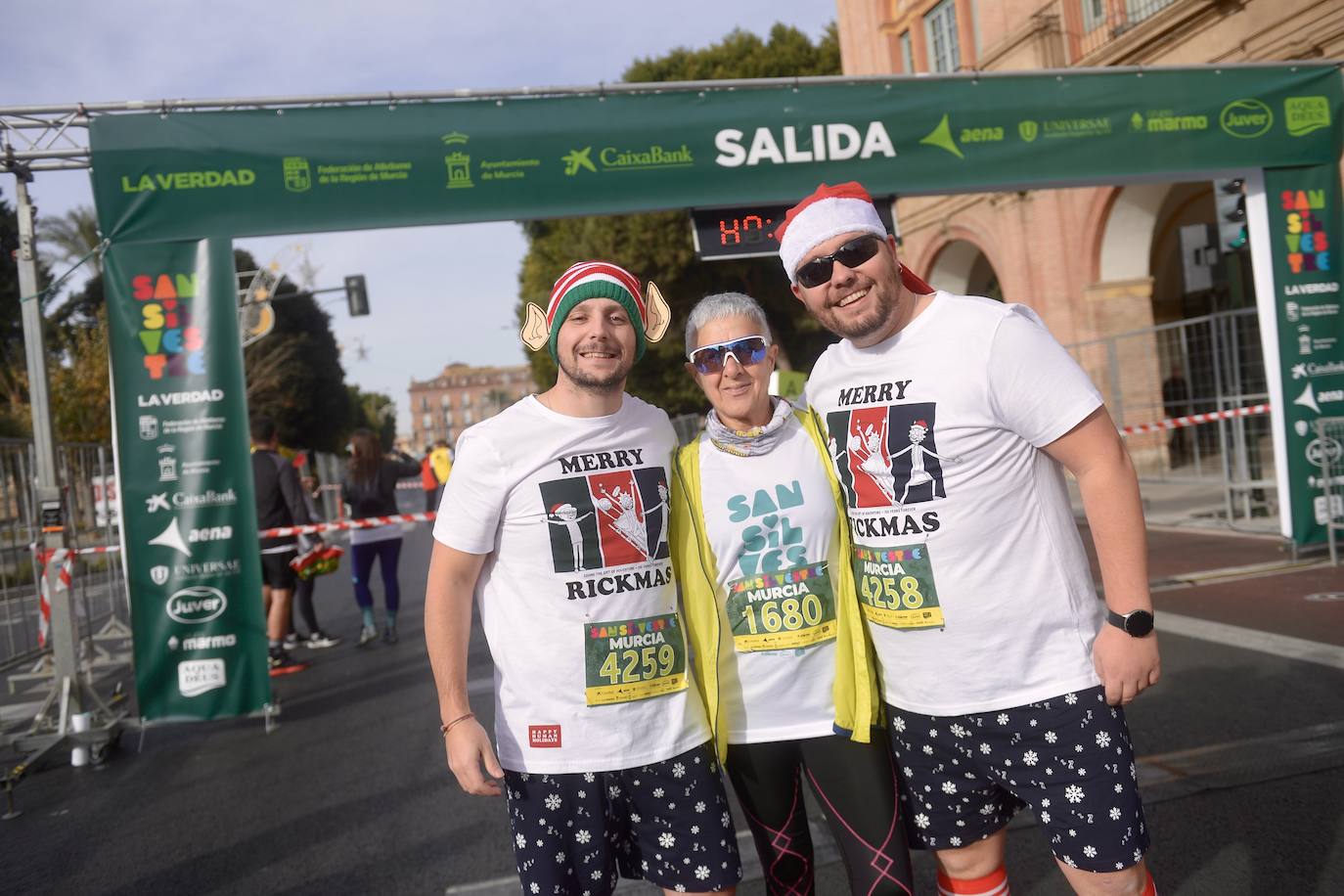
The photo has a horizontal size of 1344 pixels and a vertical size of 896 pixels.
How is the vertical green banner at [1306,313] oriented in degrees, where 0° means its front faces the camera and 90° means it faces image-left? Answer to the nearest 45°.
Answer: approximately 0°

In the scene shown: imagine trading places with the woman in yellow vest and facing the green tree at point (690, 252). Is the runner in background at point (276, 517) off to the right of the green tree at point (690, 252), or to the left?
left

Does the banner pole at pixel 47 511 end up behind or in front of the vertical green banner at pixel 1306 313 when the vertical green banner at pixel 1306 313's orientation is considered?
in front

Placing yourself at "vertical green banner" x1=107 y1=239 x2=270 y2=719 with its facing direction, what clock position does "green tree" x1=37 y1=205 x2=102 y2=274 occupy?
The green tree is roughly at 6 o'clock from the vertical green banner.

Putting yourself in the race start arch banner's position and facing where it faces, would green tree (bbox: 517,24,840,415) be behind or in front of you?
behind

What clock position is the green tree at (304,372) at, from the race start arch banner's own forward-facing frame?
The green tree is roughly at 5 o'clock from the race start arch banner.

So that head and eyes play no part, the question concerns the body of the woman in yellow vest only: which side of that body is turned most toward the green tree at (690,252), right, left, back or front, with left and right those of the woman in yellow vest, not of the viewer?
back

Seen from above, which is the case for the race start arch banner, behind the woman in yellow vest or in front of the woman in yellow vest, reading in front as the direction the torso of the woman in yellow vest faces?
behind

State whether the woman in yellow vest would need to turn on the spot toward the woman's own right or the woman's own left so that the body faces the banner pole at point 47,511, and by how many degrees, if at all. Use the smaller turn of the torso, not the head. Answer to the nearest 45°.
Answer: approximately 135° to the woman's own right

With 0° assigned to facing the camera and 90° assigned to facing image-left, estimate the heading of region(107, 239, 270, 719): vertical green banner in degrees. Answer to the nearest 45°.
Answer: approximately 0°

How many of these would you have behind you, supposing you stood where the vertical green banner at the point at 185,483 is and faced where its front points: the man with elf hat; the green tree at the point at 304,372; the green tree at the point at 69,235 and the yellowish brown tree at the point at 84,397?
3

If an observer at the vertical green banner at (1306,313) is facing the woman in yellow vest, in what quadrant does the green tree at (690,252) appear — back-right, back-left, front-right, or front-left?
back-right
